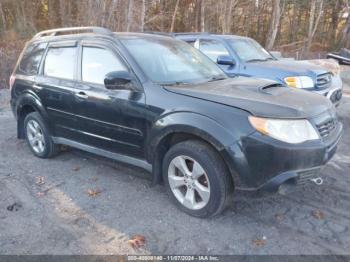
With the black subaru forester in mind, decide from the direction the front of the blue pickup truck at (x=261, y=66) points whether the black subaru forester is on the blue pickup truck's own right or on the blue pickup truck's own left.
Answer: on the blue pickup truck's own right

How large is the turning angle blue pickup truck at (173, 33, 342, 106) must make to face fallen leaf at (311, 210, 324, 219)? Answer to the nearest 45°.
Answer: approximately 45° to its right

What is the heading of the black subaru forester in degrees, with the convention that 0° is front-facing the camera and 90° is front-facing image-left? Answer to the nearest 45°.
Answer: approximately 315°

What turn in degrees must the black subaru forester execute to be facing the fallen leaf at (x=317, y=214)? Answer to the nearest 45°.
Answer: approximately 45° to its left

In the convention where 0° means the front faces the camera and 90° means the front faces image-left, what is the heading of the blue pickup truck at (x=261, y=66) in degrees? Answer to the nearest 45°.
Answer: approximately 315°

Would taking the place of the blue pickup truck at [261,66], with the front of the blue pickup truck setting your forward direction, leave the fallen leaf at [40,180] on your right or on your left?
on your right
